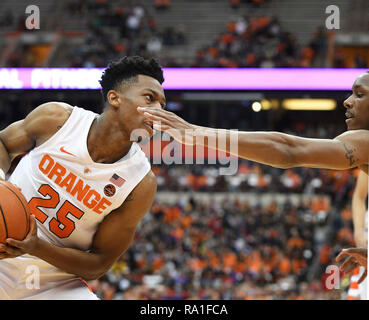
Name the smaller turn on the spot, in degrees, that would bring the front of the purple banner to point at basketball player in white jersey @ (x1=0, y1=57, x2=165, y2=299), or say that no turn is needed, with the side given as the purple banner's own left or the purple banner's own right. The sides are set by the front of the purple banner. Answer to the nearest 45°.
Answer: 0° — it already faces them

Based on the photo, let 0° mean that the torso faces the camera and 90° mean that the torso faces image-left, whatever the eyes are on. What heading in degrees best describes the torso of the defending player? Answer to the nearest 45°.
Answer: approximately 90°

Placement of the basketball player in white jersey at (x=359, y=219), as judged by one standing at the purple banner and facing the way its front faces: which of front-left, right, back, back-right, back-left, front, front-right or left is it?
front

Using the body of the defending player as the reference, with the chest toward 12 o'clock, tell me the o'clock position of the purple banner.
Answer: The purple banner is roughly at 3 o'clock from the defending player.

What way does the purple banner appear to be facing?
toward the camera

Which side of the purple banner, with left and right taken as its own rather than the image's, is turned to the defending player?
front

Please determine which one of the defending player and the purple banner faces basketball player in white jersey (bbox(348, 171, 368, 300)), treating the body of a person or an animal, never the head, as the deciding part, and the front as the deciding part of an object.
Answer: the purple banner

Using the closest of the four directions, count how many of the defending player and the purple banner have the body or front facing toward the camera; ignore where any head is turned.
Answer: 1

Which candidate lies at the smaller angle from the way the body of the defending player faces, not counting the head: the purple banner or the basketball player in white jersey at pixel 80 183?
the basketball player in white jersey

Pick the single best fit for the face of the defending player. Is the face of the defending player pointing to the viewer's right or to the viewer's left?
to the viewer's left

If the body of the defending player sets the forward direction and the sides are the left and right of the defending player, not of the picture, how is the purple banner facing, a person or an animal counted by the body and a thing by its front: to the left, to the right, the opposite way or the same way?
to the left

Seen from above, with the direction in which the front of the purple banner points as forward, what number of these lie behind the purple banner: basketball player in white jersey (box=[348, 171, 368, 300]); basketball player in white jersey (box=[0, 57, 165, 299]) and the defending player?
0
